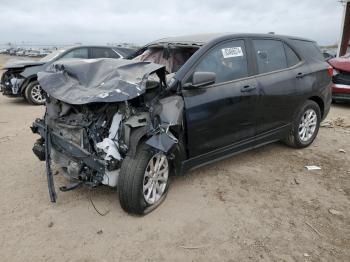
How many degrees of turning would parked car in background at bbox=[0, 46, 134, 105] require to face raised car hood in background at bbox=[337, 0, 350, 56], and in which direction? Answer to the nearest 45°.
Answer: approximately 135° to its left

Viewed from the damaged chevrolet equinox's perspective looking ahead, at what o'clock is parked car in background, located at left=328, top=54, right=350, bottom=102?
The parked car in background is roughly at 6 o'clock from the damaged chevrolet equinox.

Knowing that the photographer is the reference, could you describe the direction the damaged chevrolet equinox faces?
facing the viewer and to the left of the viewer

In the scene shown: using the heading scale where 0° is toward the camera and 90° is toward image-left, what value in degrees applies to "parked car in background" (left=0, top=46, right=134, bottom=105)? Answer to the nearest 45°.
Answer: approximately 45°

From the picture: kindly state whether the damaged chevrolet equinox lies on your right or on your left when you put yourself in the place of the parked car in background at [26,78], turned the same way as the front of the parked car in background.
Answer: on your left

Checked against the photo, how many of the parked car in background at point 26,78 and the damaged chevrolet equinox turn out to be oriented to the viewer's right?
0

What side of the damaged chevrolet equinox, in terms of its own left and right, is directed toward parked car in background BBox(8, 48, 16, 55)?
right

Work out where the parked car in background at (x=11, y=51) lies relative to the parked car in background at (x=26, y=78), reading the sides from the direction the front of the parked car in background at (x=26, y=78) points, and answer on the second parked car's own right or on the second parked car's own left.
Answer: on the second parked car's own right

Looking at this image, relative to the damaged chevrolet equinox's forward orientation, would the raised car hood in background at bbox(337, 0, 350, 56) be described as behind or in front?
behind
